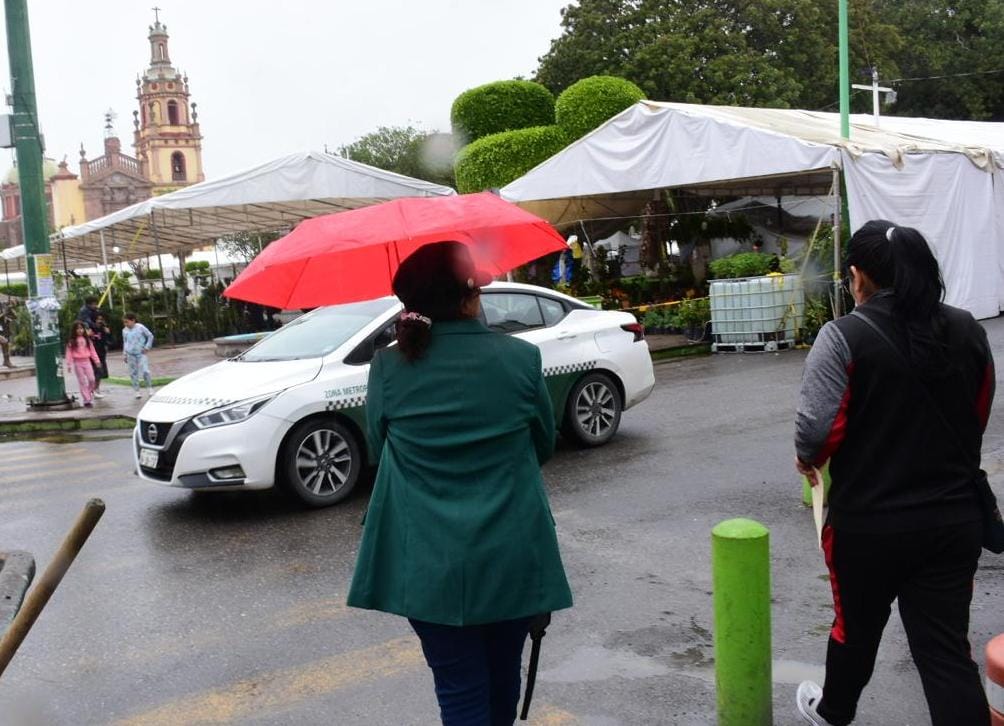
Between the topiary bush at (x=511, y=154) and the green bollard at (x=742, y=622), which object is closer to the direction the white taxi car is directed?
the green bollard

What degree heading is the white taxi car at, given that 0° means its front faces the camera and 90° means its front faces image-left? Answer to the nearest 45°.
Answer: approximately 45°

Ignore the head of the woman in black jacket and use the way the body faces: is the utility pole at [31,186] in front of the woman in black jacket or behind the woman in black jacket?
in front

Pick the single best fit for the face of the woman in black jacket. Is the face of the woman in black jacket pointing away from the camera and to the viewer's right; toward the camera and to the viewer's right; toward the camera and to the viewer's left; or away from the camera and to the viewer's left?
away from the camera and to the viewer's left

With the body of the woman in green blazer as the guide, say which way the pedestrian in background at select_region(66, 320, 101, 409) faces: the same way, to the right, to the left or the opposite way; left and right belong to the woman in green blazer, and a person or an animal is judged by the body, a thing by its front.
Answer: the opposite way

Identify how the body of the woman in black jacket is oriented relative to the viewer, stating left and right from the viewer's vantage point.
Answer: facing away from the viewer and to the left of the viewer

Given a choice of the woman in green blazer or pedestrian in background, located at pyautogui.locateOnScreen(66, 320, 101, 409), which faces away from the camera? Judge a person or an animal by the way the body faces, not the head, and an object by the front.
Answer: the woman in green blazer

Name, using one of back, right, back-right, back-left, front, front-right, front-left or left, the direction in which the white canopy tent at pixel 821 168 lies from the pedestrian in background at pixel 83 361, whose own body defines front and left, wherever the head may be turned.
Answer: left

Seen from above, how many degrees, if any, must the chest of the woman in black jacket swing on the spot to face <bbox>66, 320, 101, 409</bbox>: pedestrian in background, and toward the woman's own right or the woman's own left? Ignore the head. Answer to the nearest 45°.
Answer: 0° — they already face them

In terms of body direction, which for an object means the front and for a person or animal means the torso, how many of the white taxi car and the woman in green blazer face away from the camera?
1

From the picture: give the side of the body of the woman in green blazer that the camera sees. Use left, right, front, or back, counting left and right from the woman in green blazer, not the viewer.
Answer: back
